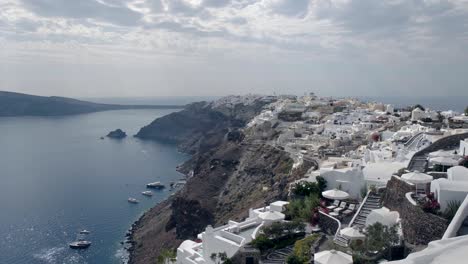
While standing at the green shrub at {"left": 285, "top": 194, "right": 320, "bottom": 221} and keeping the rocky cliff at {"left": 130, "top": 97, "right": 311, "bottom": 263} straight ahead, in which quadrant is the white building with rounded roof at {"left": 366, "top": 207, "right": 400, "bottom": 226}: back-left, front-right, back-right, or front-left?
back-right
